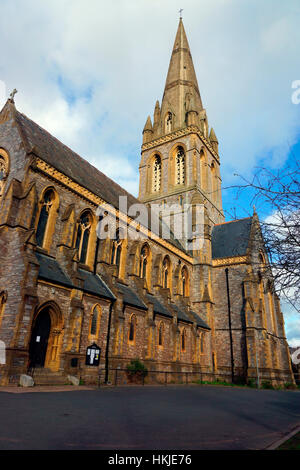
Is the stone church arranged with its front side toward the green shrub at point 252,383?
no

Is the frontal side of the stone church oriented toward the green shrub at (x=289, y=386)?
no
